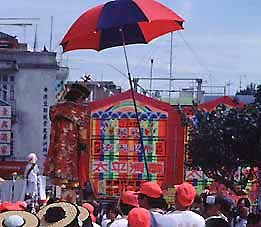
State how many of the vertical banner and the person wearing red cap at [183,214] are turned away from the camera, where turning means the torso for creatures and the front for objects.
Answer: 1

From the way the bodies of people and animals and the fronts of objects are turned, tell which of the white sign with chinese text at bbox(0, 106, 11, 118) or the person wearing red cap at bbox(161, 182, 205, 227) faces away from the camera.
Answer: the person wearing red cap

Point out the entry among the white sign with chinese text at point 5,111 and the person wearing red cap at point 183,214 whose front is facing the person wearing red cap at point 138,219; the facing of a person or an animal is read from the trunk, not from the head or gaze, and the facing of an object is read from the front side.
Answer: the white sign with chinese text

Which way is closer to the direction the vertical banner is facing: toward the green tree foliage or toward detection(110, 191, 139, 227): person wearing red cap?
the person wearing red cap

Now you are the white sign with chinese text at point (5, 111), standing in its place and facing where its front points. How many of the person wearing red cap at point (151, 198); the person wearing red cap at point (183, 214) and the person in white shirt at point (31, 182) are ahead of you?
3

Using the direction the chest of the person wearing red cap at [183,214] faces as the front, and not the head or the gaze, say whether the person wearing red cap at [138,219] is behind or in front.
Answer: behind

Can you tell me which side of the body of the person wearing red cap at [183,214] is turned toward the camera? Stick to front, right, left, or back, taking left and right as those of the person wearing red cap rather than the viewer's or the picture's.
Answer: back

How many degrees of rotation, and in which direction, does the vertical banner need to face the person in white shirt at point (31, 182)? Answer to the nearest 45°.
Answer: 0° — it already faces them

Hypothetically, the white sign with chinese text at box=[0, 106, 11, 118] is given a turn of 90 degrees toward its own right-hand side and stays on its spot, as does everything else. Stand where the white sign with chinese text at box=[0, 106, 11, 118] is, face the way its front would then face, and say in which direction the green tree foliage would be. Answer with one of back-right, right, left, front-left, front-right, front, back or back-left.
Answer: back-left

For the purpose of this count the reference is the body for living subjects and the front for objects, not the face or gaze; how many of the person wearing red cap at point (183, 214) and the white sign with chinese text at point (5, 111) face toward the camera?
1

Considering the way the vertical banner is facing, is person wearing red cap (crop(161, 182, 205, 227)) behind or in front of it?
in front

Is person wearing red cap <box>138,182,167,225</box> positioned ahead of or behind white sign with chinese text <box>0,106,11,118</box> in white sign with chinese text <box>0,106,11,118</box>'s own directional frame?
ahead

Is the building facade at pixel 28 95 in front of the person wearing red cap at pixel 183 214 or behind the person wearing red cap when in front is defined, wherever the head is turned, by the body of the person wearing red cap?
in front
